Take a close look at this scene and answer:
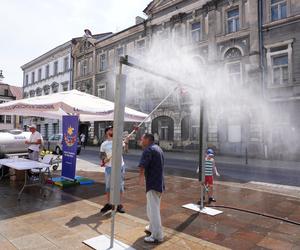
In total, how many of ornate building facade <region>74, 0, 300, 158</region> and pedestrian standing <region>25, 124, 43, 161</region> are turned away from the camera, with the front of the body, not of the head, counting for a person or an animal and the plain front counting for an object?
0

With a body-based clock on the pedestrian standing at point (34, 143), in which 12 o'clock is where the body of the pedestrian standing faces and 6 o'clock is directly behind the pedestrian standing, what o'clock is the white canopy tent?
The white canopy tent is roughly at 8 o'clock from the pedestrian standing.

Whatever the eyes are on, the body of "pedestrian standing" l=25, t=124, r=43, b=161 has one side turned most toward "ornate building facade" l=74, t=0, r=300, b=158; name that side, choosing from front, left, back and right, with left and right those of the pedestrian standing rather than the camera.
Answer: back
